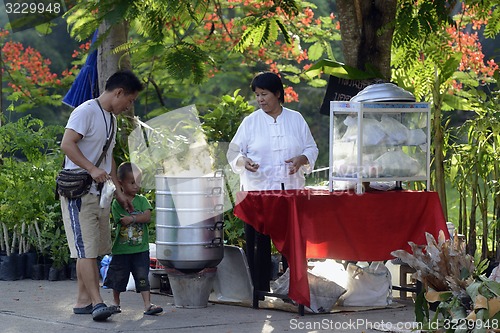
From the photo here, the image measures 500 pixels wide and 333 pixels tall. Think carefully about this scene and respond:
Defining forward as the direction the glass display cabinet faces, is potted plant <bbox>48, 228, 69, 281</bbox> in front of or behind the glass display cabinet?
behind

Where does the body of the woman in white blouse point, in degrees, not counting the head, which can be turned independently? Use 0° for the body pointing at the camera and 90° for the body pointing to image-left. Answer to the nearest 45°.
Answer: approximately 0°

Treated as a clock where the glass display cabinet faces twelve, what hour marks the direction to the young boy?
The young boy is roughly at 4 o'clock from the glass display cabinet.

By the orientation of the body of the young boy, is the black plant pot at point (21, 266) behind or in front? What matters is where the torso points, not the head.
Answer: behind

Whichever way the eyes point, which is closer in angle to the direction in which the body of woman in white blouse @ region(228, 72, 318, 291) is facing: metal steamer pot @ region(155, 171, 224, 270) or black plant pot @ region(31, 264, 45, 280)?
the metal steamer pot

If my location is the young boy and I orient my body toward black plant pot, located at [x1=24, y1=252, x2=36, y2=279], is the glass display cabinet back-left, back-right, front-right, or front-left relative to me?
back-right

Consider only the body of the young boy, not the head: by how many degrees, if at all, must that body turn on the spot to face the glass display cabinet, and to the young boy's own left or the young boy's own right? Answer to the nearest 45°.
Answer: approximately 45° to the young boy's own left

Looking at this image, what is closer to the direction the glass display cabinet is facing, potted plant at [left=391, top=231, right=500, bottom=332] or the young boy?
the potted plant

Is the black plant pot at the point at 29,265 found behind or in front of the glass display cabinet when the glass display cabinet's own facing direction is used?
behind

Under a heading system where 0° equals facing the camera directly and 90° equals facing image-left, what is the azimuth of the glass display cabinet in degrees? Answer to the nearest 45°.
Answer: approximately 315°

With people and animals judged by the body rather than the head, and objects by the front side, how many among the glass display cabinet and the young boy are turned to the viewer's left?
0
